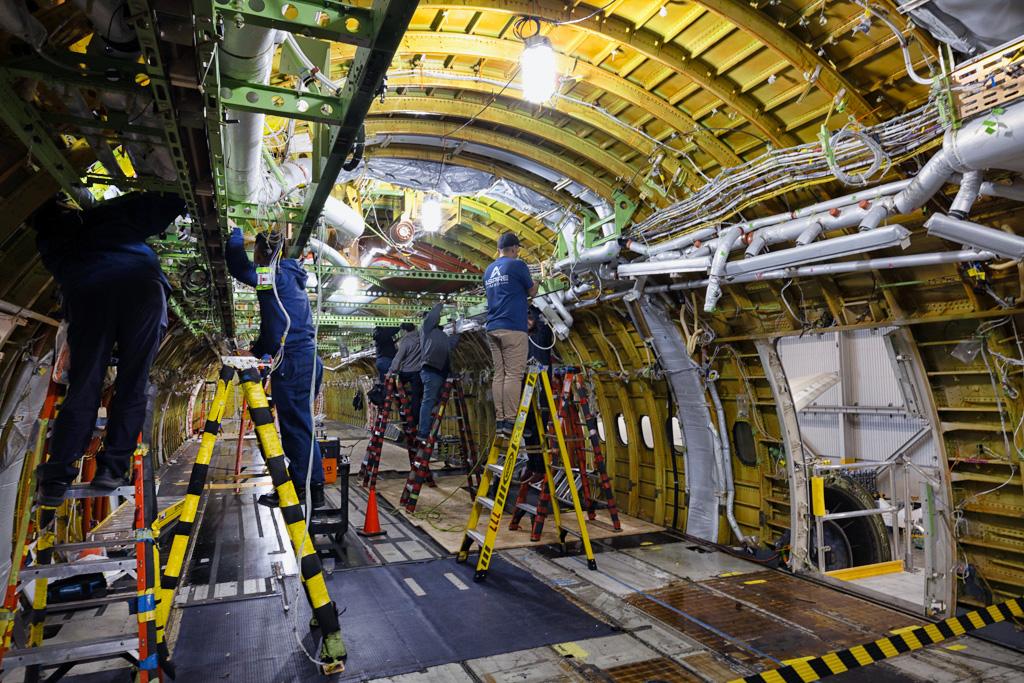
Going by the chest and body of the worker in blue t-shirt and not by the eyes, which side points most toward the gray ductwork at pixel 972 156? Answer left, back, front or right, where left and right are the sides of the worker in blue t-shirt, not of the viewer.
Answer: right

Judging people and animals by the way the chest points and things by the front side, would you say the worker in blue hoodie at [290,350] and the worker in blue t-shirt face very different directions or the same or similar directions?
very different directions

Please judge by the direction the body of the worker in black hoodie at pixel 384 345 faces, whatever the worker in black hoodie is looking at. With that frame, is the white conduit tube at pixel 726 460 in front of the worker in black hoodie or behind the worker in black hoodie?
behind

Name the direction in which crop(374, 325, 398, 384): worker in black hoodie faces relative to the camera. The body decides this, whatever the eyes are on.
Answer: away from the camera

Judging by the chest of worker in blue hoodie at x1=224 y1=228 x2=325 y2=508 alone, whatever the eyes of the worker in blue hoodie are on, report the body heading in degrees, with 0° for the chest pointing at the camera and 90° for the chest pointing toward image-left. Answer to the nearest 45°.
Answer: approximately 90°

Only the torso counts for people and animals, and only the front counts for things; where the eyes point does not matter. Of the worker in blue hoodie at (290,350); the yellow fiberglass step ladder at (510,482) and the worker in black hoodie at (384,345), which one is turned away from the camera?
the worker in black hoodie

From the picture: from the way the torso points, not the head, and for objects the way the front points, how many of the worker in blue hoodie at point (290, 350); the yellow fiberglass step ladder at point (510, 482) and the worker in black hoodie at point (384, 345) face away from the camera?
1

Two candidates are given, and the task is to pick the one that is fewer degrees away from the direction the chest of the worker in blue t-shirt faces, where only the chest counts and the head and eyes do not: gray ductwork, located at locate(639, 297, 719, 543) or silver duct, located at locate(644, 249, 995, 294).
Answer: the gray ductwork

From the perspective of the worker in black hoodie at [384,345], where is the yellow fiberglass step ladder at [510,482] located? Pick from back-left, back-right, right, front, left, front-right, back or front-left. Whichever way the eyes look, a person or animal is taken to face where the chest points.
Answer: back

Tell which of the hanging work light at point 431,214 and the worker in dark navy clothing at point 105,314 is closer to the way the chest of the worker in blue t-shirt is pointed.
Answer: the hanging work light

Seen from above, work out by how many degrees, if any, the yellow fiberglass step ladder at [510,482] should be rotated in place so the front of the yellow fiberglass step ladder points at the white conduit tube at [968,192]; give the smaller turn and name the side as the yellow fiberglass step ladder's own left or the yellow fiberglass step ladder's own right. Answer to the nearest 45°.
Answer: approximately 135° to the yellow fiberglass step ladder's own left

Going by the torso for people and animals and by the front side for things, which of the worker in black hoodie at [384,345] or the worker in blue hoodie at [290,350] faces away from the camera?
the worker in black hoodie
